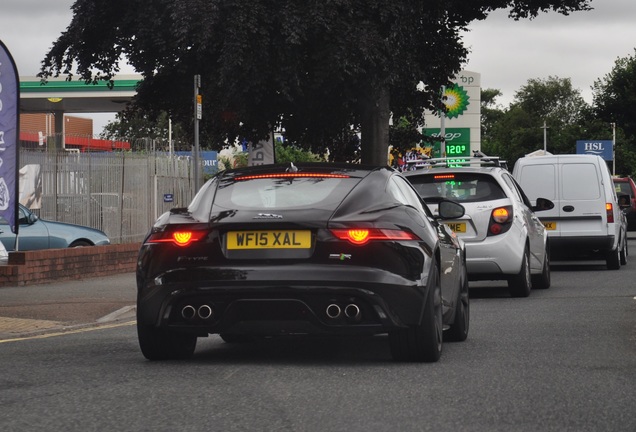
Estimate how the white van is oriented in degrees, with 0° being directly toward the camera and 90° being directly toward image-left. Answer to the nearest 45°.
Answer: approximately 180°

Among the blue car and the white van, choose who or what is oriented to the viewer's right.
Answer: the blue car

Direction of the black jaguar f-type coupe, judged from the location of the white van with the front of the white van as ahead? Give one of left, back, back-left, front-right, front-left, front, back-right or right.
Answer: back

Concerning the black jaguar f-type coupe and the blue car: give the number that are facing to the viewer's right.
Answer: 1

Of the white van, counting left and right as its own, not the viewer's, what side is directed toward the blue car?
left

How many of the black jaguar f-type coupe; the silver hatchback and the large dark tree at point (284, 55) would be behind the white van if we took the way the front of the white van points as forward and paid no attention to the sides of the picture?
2

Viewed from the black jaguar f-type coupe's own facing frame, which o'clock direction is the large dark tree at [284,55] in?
The large dark tree is roughly at 12 o'clock from the black jaguar f-type coupe.

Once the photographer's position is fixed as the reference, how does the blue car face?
facing to the right of the viewer

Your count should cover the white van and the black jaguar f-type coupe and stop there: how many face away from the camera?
2

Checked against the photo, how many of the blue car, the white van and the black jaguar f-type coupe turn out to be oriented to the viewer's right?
1

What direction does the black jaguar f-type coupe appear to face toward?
away from the camera

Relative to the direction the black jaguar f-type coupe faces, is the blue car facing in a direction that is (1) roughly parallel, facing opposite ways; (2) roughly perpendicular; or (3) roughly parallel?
roughly perpendicular

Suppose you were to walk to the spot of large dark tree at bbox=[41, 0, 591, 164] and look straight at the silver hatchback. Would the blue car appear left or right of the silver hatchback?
right

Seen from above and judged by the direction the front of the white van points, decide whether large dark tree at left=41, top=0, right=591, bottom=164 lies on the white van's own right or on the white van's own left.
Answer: on the white van's own left

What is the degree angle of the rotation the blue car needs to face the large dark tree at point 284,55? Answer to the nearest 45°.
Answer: approximately 45° to its left
